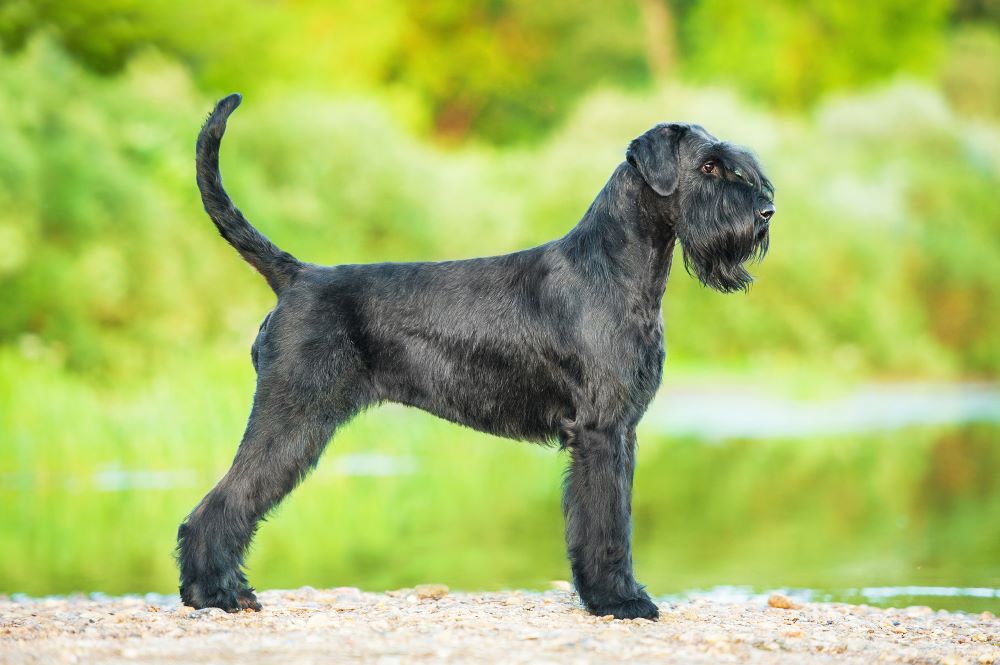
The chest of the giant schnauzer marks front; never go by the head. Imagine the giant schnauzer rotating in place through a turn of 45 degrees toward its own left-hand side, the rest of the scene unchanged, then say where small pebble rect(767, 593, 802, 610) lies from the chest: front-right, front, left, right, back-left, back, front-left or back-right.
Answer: front

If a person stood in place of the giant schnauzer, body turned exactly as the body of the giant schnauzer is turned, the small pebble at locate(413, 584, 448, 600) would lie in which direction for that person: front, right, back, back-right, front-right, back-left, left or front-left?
left

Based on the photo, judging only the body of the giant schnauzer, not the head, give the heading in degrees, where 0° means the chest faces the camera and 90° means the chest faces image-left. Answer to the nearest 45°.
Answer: approximately 270°
